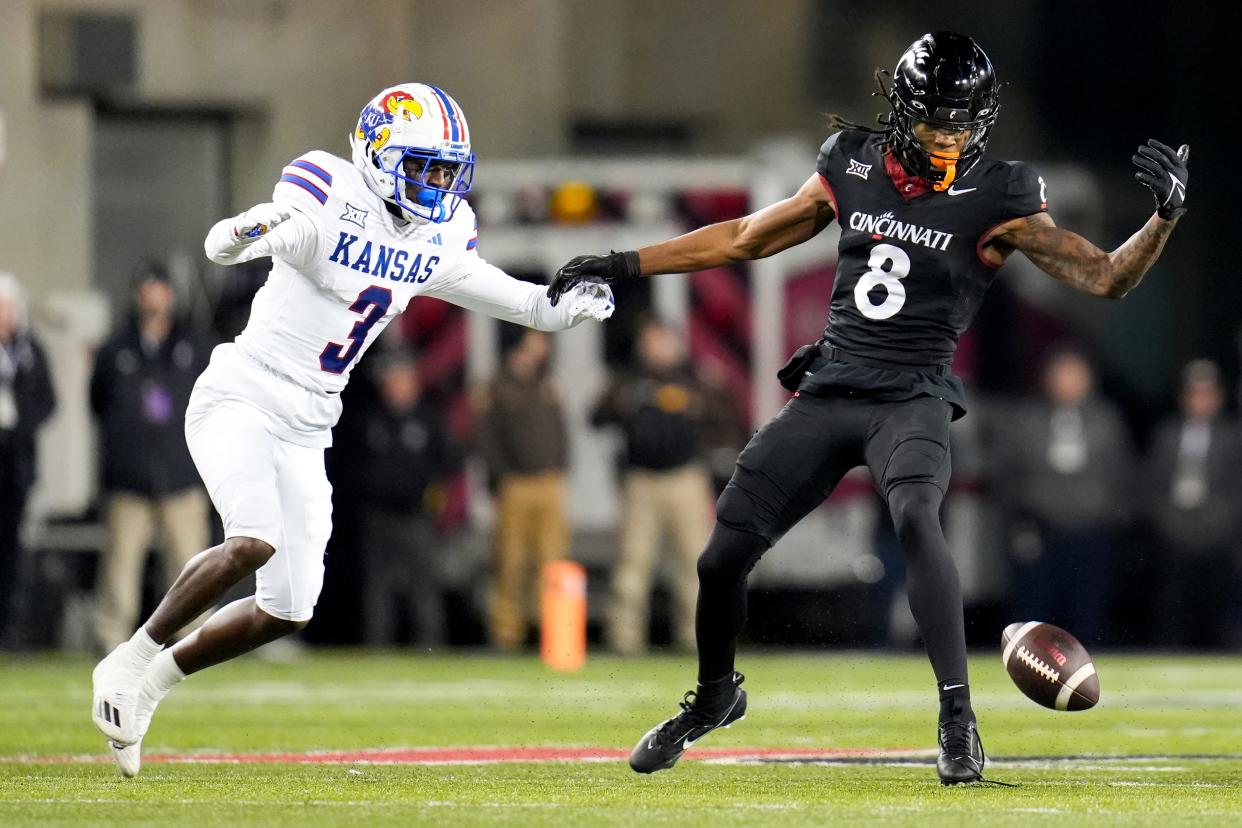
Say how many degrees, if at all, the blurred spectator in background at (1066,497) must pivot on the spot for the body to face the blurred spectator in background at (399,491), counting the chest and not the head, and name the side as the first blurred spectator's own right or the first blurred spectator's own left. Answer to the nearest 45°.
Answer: approximately 90° to the first blurred spectator's own right

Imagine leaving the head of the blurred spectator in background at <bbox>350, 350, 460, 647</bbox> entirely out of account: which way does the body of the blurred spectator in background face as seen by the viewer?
toward the camera

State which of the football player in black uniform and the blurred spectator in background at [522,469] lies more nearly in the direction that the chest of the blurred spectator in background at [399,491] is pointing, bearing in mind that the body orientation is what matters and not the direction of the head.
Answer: the football player in black uniform

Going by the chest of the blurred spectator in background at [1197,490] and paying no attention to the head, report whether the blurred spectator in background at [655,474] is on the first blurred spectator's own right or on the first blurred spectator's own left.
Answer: on the first blurred spectator's own right

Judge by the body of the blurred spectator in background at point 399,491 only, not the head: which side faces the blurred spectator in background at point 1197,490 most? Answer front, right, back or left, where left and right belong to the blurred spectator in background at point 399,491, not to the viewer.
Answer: left

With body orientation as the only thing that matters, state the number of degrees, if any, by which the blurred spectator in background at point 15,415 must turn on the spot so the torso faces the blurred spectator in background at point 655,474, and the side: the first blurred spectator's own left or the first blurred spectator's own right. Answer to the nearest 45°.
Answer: approximately 90° to the first blurred spectator's own left

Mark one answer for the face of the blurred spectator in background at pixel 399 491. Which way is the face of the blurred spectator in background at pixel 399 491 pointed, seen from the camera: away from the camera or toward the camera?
toward the camera

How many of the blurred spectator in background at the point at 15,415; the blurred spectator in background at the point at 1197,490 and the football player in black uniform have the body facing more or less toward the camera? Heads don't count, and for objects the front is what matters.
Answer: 3

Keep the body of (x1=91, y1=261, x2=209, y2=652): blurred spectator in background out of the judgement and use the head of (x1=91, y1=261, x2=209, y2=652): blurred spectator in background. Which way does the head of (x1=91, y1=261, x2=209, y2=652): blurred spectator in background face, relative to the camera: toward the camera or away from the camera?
toward the camera

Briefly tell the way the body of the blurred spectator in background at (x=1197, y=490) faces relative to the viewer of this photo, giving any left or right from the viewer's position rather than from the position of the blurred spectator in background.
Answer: facing the viewer

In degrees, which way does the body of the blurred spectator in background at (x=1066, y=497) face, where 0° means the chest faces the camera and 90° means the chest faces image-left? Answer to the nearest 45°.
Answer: approximately 0°

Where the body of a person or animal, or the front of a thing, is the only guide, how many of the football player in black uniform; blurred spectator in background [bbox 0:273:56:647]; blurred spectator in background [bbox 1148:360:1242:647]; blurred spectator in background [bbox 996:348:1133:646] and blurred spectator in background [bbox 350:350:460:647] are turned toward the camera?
5

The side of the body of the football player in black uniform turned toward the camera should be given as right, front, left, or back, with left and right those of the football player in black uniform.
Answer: front

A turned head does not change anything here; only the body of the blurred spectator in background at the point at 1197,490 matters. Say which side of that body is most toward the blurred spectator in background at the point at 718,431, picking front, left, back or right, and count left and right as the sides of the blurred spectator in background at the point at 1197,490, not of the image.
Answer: right

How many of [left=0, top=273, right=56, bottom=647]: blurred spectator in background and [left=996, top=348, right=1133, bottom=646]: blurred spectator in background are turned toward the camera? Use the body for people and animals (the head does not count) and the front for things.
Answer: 2
